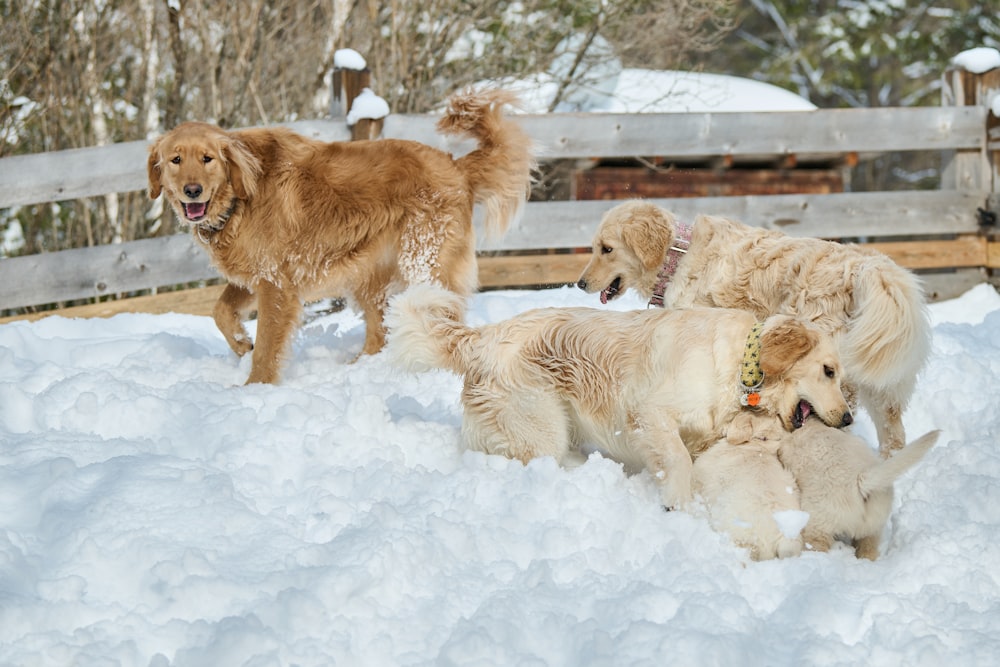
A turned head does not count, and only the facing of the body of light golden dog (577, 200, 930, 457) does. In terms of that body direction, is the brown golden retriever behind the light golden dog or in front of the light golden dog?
in front

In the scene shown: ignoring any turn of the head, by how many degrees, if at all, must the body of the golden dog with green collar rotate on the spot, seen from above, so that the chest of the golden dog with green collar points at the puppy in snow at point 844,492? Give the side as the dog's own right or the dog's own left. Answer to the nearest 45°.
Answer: approximately 45° to the dog's own right

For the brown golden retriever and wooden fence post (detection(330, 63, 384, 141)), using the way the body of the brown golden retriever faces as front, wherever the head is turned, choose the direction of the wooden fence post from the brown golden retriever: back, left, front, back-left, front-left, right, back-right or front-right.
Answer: right

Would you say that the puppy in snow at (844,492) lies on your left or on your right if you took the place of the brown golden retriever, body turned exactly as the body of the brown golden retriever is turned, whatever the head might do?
on your left

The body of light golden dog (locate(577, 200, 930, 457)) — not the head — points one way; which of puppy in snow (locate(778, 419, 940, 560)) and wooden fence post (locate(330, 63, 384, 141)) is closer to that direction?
the wooden fence post

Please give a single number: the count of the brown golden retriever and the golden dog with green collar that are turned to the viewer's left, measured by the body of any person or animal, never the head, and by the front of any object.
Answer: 1

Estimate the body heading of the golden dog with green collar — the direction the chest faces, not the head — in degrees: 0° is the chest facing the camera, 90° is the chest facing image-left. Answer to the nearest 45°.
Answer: approximately 270°

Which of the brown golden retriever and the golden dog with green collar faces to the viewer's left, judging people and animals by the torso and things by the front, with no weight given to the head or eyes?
the brown golden retriever

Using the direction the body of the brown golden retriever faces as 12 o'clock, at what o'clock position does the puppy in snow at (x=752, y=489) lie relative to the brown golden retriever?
The puppy in snow is roughly at 8 o'clock from the brown golden retriever.

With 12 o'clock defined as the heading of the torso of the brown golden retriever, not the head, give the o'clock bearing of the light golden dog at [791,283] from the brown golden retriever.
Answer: The light golden dog is roughly at 7 o'clock from the brown golden retriever.

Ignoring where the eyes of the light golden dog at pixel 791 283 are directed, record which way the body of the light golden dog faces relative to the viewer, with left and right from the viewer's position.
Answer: facing away from the viewer and to the left of the viewer

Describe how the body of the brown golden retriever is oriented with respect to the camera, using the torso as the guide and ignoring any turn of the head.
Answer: to the viewer's left

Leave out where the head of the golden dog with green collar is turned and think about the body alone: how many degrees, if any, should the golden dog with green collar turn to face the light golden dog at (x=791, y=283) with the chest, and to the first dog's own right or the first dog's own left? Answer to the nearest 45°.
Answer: approximately 45° to the first dog's own left

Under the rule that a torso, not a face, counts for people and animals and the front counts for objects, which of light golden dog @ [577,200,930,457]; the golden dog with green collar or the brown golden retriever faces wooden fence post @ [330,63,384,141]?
the light golden dog
